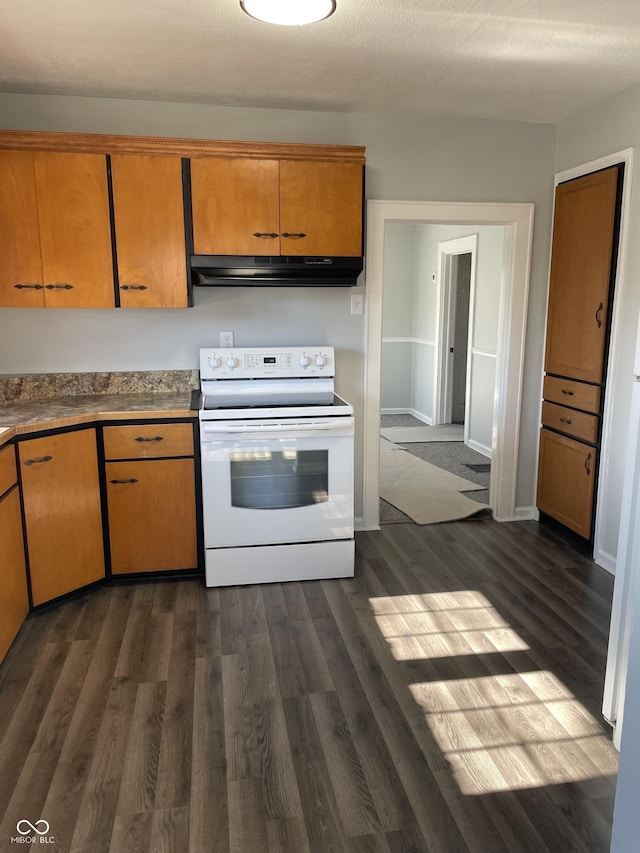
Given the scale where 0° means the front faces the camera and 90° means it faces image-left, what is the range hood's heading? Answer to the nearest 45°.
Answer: approximately 0°

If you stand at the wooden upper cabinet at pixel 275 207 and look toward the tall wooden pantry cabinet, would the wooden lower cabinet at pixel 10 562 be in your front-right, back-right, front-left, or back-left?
back-right

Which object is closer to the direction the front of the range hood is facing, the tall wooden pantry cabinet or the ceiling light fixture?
the ceiling light fixture

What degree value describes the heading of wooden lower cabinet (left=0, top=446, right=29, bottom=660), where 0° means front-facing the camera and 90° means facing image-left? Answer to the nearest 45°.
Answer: approximately 270°

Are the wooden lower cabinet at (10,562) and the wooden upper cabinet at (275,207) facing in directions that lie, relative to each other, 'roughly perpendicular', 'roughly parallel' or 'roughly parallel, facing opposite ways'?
roughly perpendicular

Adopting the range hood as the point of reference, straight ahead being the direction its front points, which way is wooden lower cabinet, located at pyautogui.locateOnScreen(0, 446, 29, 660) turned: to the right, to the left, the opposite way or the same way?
to the left

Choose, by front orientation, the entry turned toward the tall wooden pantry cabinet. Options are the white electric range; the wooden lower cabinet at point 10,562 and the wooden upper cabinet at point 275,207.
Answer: the wooden lower cabinet

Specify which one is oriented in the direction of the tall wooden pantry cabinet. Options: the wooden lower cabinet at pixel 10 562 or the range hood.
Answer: the wooden lower cabinet

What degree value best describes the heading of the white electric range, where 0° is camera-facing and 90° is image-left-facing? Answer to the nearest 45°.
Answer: approximately 0°

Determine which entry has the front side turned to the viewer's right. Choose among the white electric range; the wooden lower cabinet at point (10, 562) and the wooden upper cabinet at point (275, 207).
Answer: the wooden lower cabinet

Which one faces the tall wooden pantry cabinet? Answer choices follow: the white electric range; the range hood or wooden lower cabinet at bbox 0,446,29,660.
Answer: the wooden lower cabinet
